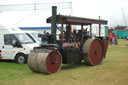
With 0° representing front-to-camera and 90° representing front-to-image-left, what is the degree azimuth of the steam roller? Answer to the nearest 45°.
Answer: approximately 45°

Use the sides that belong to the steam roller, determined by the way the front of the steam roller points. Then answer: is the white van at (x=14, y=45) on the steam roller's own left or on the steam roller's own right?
on the steam roller's own right

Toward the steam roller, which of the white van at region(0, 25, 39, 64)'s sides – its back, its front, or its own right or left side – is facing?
front

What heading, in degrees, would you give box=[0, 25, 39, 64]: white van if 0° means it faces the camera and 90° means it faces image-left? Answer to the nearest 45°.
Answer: approximately 315°

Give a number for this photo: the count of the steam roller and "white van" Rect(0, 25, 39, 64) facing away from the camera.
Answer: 0
